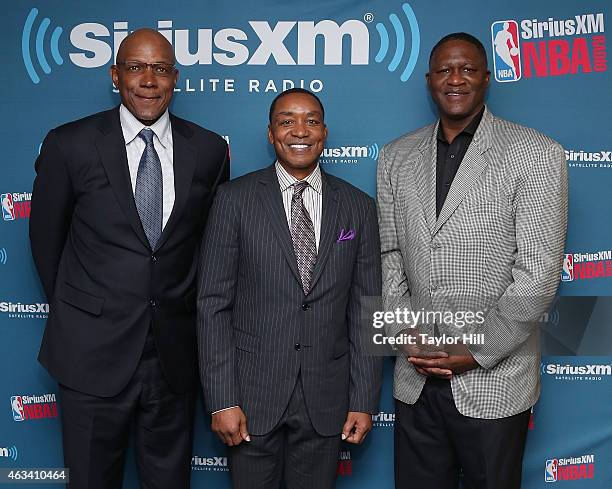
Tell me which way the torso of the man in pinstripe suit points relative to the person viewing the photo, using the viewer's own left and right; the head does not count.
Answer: facing the viewer
